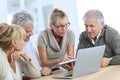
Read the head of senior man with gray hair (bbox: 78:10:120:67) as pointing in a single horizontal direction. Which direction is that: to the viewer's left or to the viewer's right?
to the viewer's left

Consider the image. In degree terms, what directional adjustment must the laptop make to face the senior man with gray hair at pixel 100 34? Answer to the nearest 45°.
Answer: approximately 45° to its right

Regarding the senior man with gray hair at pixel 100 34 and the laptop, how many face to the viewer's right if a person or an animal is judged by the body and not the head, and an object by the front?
0

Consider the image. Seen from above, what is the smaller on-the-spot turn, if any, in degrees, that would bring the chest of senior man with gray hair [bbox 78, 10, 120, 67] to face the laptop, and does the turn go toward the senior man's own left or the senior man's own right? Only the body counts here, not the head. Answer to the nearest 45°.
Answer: approximately 45° to the senior man's own left

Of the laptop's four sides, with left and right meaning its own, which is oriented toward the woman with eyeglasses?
front

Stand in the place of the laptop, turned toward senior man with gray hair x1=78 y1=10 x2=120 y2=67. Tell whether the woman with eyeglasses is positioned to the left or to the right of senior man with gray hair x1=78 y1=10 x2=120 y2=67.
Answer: left
